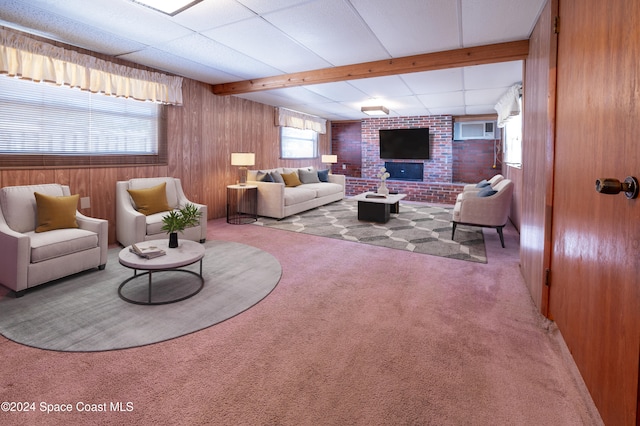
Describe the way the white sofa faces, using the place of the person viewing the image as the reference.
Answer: facing the viewer and to the right of the viewer

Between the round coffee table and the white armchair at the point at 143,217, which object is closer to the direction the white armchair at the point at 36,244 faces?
the round coffee table

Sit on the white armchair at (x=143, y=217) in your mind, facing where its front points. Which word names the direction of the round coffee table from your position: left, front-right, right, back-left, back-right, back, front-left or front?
front-right

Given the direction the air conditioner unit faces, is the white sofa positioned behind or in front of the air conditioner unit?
in front

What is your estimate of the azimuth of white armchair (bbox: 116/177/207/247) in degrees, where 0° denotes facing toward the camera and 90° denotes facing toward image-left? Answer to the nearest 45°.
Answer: approximately 315°

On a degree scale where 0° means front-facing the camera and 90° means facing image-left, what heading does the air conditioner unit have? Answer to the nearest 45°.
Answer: approximately 0°

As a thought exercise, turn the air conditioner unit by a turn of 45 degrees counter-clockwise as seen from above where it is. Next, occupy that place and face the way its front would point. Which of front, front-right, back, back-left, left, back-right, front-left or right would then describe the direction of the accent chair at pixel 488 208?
front-right
